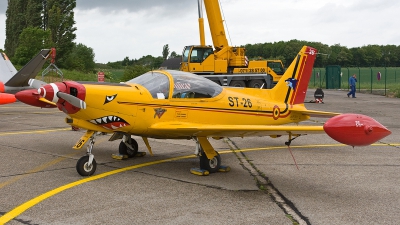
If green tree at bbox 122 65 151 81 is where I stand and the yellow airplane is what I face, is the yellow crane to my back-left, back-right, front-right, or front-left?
front-left

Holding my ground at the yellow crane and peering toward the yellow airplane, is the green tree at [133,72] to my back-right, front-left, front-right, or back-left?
back-right

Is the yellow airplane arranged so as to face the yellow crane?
no

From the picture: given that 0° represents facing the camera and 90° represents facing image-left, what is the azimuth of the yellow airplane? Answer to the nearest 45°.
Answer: approximately 45°

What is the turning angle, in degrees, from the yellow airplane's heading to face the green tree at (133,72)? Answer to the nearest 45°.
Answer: approximately 135° to its right
